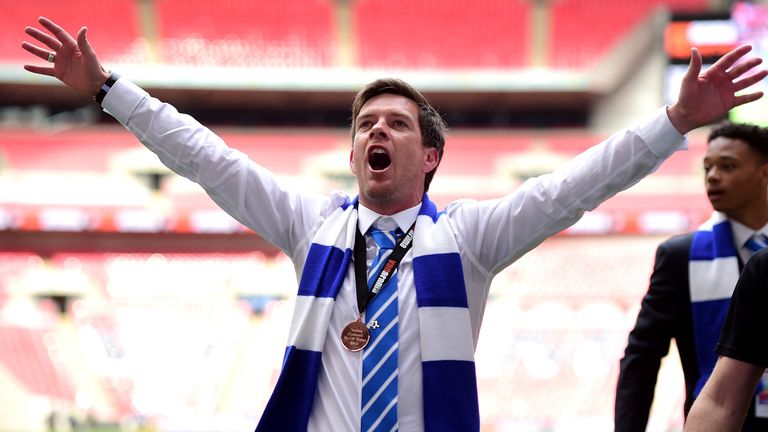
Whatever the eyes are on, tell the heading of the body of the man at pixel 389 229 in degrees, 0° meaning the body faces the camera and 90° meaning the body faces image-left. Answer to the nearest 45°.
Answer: approximately 0°

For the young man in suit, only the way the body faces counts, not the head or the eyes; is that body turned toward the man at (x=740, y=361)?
yes

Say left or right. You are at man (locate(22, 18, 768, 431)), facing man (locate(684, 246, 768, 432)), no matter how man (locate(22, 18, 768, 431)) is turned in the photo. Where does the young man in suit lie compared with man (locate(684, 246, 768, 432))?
left

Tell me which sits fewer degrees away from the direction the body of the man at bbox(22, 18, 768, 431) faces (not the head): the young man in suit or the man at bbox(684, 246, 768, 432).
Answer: the man

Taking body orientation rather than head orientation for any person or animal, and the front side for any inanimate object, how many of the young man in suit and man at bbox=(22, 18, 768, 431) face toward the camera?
2

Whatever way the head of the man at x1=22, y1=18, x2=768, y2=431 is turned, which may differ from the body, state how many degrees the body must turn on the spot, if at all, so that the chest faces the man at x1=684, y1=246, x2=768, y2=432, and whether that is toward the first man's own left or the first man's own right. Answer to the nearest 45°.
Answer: approximately 90° to the first man's own left

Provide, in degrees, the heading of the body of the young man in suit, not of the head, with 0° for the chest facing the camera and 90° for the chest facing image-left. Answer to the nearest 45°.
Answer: approximately 0°
